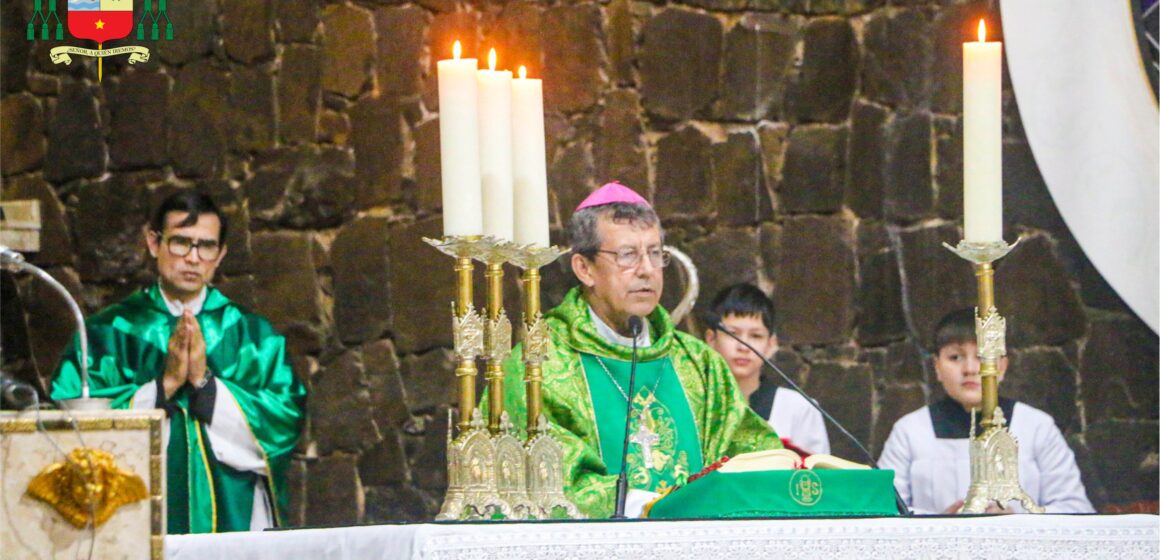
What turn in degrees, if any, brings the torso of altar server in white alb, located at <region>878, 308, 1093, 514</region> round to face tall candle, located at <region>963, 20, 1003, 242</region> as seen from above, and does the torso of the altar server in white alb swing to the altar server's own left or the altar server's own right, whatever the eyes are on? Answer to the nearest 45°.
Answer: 0° — they already face it

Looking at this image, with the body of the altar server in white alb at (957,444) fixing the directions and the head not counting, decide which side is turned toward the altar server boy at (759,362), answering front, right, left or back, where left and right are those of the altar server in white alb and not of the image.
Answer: right

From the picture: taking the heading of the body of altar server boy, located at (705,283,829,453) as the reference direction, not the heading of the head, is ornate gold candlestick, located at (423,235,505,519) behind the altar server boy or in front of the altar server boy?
in front

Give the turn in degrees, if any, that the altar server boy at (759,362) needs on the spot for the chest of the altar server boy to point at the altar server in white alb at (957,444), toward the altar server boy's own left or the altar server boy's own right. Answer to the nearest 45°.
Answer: approximately 90° to the altar server boy's own left

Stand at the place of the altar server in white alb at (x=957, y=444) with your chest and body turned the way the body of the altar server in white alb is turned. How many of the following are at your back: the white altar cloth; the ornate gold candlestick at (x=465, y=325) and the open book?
0

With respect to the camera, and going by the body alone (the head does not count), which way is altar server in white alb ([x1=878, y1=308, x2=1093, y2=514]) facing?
toward the camera

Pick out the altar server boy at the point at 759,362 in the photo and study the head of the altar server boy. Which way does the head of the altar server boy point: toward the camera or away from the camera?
toward the camera

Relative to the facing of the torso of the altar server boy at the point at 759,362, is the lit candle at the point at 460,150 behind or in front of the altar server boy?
in front

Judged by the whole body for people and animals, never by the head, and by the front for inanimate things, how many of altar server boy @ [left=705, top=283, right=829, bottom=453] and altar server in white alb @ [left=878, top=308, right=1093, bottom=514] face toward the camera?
2

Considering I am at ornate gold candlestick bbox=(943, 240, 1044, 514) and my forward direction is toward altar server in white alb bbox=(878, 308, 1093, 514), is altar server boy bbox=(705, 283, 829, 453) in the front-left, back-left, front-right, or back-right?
front-left

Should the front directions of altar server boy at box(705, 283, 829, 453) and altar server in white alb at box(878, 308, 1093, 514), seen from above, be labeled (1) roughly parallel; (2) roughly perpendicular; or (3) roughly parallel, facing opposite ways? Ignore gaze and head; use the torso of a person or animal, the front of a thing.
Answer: roughly parallel

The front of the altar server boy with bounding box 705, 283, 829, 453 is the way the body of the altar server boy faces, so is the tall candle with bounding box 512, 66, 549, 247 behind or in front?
in front
